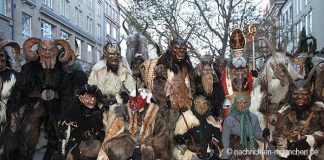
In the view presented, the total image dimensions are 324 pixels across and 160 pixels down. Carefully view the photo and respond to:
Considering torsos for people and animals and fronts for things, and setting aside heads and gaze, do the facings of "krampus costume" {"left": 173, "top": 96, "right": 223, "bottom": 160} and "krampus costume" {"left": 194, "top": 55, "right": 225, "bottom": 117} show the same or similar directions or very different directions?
same or similar directions

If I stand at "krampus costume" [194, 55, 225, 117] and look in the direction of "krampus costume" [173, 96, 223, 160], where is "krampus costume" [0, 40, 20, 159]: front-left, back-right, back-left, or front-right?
front-right

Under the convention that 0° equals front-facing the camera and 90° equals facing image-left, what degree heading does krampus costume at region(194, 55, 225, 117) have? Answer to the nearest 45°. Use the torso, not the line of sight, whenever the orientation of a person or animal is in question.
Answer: approximately 0°

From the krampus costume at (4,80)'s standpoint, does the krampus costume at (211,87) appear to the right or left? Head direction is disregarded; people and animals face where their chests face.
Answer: on its left

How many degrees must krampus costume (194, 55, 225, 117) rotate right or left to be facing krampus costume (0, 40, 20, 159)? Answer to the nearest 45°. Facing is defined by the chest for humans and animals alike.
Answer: approximately 90° to its right

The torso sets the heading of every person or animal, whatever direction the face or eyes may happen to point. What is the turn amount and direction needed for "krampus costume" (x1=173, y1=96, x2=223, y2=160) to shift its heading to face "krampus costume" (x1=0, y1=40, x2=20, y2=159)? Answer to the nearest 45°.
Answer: approximately 90° to its right

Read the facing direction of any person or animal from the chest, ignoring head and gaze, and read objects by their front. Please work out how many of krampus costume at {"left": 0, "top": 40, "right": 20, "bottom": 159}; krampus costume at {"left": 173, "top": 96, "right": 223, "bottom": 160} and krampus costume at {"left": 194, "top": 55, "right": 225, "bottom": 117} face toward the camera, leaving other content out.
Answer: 3

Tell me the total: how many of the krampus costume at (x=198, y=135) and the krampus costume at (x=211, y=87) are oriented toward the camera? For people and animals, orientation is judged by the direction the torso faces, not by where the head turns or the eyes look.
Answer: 2

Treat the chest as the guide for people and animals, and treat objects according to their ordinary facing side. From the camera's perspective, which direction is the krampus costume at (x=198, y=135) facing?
toward the camera

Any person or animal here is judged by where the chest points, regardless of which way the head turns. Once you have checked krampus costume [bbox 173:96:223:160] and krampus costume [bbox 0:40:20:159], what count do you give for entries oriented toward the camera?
2
